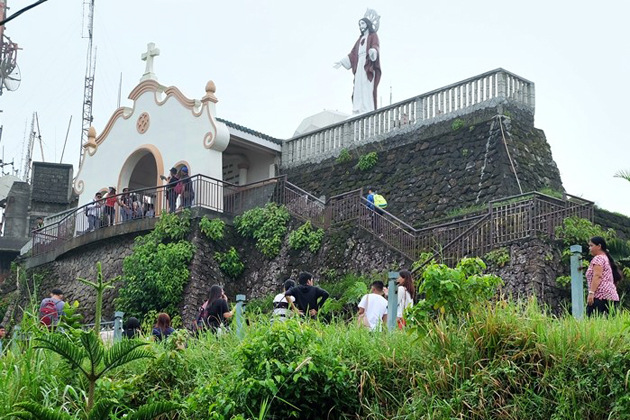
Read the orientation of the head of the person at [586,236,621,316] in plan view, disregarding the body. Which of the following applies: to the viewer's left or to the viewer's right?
to the viewer's left

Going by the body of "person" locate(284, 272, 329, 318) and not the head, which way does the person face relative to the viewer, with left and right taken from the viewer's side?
facing away from the viewer

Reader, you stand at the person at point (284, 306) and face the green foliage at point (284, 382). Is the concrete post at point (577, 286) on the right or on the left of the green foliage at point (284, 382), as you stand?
left

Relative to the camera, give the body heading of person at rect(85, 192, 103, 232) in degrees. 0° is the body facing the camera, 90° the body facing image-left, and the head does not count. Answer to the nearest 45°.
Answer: approximately 315°
